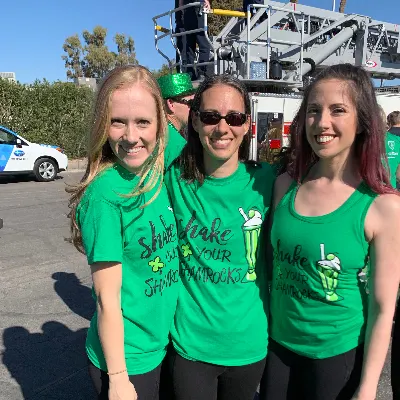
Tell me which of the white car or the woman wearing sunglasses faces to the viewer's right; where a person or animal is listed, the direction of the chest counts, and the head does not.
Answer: the white car

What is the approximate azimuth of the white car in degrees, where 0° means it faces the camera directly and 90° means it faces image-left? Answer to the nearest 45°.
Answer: approximately 270°

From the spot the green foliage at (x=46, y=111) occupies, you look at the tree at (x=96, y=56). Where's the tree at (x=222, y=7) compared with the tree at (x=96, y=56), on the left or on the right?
right

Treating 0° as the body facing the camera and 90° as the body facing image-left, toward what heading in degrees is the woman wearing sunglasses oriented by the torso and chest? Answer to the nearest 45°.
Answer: approximately 0°

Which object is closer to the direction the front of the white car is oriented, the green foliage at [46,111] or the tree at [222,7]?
the tree

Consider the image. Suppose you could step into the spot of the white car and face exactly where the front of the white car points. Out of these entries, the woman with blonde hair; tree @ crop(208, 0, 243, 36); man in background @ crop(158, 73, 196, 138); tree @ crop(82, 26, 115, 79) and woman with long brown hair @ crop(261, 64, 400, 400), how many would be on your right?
3
